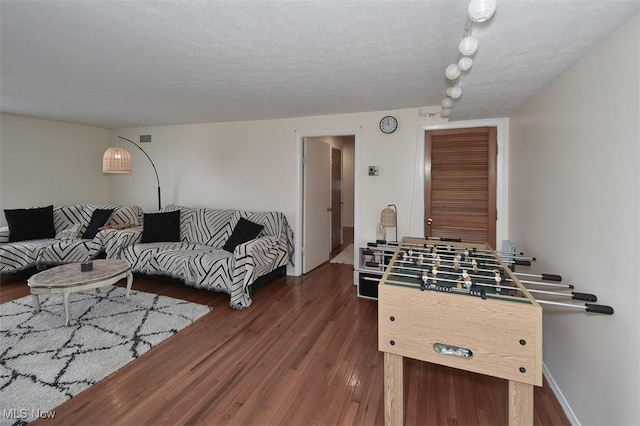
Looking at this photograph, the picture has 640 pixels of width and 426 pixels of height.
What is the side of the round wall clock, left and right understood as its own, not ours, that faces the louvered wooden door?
left

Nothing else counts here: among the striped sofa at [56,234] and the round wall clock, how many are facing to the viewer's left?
0

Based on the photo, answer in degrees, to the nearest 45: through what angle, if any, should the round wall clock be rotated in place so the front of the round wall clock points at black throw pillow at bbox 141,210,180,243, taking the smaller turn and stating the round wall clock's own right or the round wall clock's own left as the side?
approximately 90° to the round wall clock's own right

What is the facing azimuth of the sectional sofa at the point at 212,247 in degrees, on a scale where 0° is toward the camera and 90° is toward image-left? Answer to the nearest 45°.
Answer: approximately 45°

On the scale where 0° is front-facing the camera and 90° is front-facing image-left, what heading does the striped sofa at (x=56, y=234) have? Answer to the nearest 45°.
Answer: approximately 315°

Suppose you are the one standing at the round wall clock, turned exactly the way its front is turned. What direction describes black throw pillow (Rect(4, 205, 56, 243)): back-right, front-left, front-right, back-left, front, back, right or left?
right

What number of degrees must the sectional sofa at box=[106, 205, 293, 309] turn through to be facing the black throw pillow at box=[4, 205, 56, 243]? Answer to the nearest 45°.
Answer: approximately 90° to its right

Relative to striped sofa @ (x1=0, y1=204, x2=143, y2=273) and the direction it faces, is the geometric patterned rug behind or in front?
in front

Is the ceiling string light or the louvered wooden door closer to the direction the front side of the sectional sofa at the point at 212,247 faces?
the ceiling string light
